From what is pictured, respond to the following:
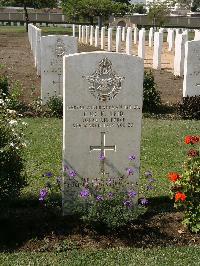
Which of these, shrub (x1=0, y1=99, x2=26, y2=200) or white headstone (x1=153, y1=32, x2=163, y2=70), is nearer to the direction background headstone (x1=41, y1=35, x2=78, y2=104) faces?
the shrub

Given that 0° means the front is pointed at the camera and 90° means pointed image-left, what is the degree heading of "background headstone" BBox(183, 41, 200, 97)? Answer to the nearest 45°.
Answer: approximately 0°

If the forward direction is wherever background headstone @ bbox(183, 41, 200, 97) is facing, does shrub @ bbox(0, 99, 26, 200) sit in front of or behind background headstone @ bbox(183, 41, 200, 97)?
in front

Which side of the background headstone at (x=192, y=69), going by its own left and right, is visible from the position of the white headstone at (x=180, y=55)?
back

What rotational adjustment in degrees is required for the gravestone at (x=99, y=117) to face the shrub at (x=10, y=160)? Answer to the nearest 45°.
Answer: approximately 90° to its right

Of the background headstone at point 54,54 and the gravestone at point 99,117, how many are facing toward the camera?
2

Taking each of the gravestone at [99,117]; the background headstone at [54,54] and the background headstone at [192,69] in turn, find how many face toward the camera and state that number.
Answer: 3

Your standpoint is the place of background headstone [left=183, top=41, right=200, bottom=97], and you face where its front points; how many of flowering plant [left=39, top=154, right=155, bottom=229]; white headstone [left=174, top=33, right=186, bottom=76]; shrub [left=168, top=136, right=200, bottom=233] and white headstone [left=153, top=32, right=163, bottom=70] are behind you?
2

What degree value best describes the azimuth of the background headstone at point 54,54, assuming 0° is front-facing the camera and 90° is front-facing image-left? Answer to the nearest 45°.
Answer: approximately 0°

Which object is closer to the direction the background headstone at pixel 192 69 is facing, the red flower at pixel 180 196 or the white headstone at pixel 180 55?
the red flower

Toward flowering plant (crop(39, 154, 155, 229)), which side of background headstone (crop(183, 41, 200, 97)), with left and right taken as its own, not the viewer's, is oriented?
front

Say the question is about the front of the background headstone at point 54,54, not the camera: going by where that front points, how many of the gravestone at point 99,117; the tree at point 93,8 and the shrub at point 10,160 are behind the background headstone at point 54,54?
1
